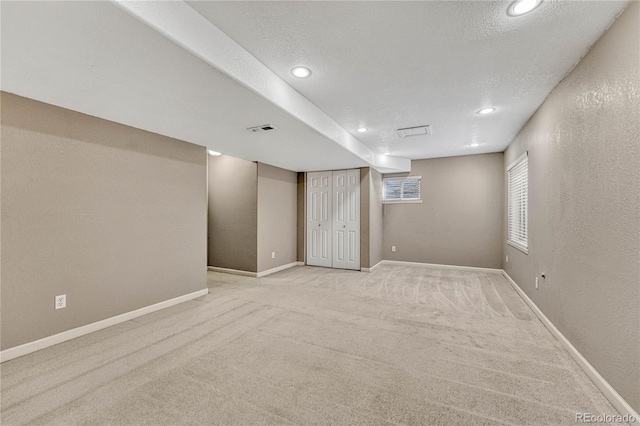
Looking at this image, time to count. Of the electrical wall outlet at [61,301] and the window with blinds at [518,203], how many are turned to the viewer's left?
1

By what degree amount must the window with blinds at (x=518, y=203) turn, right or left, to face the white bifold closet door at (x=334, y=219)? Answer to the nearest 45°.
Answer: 0° — it already faces it

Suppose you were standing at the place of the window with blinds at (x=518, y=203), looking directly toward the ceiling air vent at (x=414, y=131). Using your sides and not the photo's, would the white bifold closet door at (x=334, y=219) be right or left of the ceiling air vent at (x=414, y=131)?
right

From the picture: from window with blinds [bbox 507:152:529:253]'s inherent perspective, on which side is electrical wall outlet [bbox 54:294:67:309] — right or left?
on its left

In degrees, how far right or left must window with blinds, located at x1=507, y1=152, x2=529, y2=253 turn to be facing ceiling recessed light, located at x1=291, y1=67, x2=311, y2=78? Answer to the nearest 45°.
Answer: approximately 45° to its left

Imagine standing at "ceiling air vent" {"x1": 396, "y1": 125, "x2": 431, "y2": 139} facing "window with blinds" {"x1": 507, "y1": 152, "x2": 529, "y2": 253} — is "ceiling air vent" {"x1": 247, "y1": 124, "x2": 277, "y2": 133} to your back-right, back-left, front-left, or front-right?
back-right

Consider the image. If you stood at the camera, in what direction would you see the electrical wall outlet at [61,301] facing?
facing the viewer and to the right of the viewer

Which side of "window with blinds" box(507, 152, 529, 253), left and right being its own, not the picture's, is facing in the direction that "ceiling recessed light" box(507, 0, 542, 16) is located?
left

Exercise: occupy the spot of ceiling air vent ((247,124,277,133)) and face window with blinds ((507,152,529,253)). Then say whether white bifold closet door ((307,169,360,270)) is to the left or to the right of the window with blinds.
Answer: left

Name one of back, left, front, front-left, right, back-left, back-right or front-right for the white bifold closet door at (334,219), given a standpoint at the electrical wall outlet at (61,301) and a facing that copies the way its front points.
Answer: front-left

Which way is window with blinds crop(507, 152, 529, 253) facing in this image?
to the viewer's left

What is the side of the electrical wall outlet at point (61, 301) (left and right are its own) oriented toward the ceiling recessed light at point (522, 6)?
front
